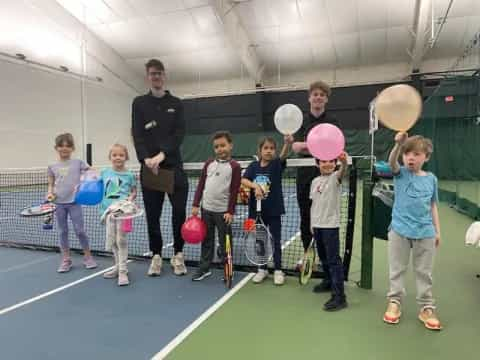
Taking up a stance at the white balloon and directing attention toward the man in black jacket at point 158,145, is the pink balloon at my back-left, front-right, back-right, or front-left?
back-left

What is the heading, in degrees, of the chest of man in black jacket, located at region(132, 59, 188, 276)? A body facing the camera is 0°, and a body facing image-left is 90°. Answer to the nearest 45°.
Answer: approximately 0°

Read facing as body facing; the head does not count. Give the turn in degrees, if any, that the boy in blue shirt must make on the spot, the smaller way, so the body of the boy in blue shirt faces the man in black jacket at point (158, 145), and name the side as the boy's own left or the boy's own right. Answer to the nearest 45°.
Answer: approximately 90° to the boy's own right

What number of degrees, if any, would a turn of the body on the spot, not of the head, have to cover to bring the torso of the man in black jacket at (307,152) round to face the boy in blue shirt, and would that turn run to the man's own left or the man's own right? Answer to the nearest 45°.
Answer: approximately 45° to the man's own left

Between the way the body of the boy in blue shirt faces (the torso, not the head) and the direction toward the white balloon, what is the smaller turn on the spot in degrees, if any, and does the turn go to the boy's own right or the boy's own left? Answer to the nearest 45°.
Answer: approximately 90° to the boy's own right

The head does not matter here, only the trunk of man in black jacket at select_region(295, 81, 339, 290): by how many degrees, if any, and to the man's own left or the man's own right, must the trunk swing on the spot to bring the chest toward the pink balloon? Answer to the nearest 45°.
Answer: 0° — they already face it

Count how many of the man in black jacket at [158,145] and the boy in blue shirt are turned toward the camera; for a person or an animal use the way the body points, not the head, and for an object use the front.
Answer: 2

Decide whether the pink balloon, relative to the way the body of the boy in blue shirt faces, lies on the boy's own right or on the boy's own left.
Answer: on the boy's own right

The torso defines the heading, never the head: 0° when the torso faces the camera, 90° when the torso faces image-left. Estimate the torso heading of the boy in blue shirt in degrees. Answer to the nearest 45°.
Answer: approximately 0°
